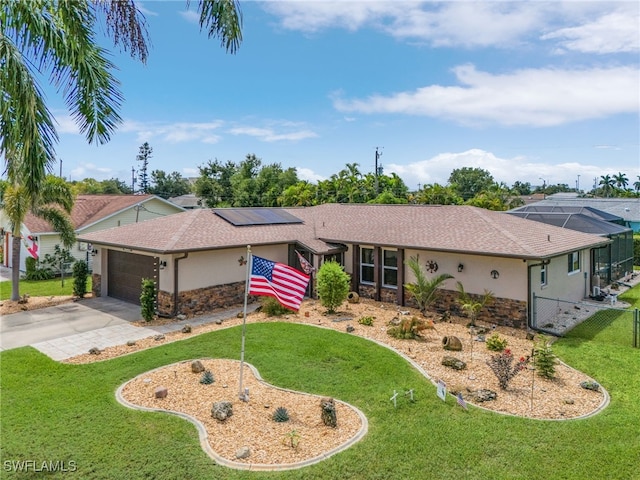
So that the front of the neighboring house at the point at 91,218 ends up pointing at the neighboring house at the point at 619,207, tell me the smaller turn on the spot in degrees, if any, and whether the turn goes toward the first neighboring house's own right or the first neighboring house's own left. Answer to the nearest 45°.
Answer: approximately 135° to the first neighboring house's own left

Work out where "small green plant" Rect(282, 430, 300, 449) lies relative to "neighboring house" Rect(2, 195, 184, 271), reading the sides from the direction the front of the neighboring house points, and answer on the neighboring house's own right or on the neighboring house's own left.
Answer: on the neighboring house's own left

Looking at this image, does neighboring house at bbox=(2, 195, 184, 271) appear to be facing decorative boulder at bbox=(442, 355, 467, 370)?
no

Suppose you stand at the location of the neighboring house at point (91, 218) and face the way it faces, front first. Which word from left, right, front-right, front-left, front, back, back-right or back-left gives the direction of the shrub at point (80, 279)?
front-left

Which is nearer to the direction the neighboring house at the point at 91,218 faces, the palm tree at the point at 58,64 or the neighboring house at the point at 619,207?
the palm tree

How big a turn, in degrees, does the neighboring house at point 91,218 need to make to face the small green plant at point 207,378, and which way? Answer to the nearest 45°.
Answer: approximately 45° to its left

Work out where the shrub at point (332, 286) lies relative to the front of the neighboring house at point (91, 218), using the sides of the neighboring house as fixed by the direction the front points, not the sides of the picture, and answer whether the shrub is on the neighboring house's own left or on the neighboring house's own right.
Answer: on the neighboring house's own left

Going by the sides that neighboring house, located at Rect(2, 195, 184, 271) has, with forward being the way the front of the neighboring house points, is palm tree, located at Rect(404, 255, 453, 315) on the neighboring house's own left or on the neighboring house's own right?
on the neighboring house's own left

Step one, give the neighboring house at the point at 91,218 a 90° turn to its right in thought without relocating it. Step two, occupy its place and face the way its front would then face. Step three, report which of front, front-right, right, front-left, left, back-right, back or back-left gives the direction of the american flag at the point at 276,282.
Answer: back-left

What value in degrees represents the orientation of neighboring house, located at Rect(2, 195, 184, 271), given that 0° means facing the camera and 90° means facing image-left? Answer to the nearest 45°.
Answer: approximately 45°

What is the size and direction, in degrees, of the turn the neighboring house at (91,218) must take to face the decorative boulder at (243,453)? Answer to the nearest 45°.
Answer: approximately 45° to its left

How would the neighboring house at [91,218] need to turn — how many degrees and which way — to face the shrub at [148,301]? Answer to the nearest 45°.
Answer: approximately 45° to its left

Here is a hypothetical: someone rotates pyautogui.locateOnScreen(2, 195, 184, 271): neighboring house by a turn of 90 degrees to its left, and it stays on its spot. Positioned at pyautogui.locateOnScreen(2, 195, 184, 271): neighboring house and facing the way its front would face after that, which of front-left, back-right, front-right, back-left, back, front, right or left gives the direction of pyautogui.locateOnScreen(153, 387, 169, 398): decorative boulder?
front-right
